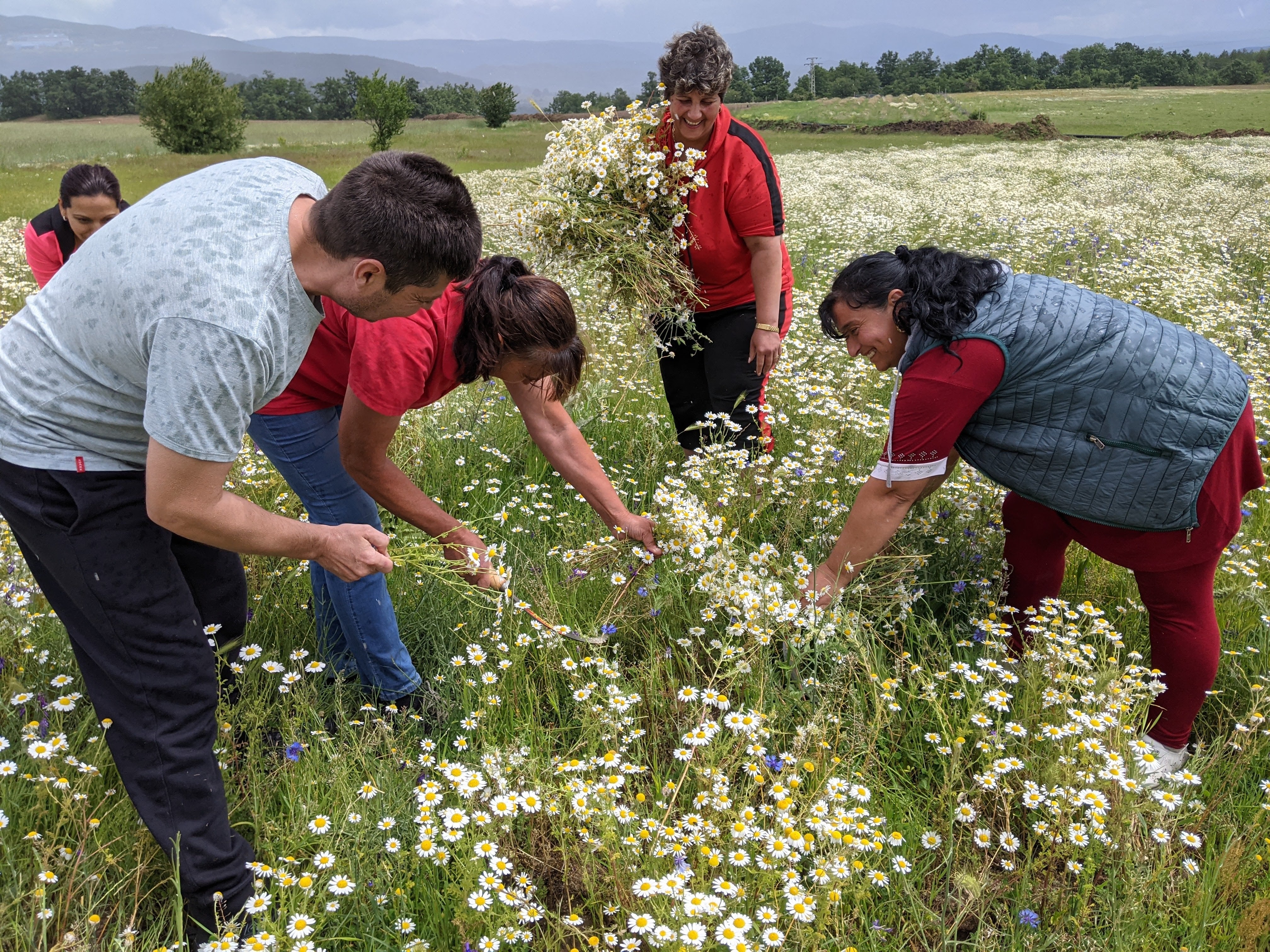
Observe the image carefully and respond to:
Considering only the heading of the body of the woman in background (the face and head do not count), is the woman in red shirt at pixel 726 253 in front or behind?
in front

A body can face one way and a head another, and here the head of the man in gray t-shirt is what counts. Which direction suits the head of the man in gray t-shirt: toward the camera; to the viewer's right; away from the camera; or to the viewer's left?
to the viewer's right

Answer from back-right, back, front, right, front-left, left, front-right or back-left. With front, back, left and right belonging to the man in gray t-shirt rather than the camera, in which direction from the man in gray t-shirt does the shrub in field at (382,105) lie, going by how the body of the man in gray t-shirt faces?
left

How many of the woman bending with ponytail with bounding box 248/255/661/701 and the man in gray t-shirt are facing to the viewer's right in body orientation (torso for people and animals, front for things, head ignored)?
2

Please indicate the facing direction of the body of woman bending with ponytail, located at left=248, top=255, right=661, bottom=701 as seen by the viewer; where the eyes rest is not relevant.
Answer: to the viewer's right

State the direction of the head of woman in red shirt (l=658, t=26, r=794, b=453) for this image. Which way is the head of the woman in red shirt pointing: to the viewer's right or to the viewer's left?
to the viewer's left

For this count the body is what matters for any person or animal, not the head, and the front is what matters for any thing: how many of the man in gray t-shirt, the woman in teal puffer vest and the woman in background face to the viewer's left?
1

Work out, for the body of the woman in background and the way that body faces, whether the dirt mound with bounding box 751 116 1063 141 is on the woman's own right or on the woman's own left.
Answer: on the woman's own left

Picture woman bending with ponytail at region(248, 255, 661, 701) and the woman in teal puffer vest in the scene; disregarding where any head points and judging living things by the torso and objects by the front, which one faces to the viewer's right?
the woman bending with ponytail

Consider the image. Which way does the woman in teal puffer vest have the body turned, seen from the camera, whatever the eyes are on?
to the viewer's left

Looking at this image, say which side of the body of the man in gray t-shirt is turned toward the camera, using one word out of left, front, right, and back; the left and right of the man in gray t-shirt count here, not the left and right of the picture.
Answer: right

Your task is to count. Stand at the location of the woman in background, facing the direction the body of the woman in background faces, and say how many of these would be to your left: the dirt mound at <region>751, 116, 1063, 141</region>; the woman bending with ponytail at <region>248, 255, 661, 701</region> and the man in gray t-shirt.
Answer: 1

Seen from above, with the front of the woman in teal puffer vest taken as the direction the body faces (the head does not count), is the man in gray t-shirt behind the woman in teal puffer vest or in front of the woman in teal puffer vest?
in front
